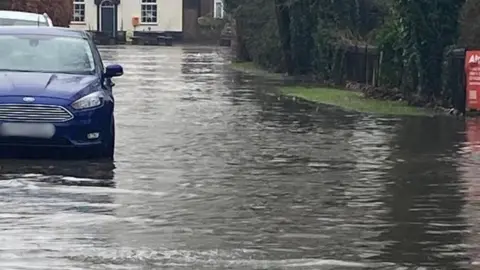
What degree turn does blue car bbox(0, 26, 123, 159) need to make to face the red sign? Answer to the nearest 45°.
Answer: approximately 135° to its left

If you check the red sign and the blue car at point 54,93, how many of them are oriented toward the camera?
2

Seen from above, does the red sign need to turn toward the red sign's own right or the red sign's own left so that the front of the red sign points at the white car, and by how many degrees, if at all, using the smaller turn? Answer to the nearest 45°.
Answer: approximately 90° to the red sign's own right

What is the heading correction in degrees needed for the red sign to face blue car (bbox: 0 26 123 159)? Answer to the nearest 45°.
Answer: approximately 45° to its right

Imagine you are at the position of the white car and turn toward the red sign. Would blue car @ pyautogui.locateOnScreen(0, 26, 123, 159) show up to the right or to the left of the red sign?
right

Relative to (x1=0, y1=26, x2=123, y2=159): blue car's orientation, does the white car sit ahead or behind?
behind
